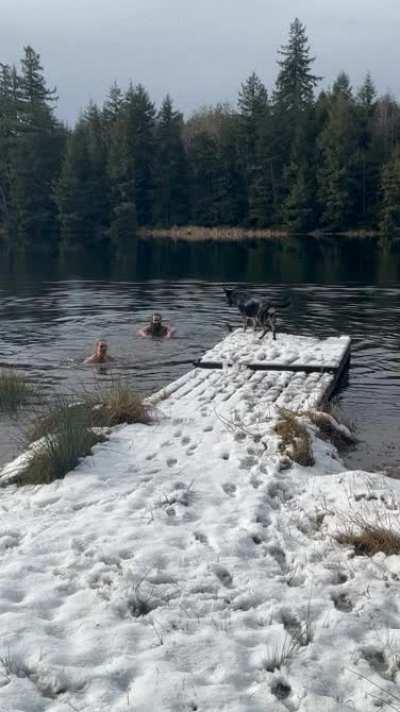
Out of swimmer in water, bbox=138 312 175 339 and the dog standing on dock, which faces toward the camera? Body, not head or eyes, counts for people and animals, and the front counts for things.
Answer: the swimmer in water

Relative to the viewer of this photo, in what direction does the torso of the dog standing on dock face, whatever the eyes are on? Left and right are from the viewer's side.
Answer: facing away from the viewer and to the left of the viewer

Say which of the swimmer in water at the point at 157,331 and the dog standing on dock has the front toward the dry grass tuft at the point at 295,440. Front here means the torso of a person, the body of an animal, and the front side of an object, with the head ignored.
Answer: the swimmer in water

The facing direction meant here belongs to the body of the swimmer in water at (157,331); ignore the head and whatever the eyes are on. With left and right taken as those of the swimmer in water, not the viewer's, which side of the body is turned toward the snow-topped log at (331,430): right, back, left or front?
front

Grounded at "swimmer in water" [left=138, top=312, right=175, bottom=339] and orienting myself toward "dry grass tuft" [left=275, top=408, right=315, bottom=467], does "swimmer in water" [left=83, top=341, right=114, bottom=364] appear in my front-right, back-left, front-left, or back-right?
front-right

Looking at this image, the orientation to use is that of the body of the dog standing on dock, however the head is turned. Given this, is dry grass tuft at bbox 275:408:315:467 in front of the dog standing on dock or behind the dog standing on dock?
behind

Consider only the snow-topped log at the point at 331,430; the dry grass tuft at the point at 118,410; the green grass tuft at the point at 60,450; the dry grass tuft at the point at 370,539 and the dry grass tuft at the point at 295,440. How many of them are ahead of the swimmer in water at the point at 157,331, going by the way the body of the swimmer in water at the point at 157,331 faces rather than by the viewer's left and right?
5

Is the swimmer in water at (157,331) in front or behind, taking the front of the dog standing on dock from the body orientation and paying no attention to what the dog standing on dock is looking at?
in front

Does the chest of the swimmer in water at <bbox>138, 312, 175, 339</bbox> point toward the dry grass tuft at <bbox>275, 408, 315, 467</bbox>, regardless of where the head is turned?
yes

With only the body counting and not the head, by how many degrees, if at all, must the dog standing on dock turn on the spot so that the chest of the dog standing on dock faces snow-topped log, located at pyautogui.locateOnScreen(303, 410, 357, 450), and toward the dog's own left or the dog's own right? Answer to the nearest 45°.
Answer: approximately 135° to the dog's own left

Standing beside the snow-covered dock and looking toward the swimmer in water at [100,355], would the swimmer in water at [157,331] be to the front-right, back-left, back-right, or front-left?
front-right

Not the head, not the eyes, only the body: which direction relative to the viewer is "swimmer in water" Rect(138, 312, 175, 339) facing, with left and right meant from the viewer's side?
facing the viewer

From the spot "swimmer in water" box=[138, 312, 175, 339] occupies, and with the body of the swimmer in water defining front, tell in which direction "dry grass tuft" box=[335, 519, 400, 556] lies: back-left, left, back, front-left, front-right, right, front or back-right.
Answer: front

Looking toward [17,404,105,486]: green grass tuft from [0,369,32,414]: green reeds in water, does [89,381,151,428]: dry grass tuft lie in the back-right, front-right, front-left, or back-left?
front-left

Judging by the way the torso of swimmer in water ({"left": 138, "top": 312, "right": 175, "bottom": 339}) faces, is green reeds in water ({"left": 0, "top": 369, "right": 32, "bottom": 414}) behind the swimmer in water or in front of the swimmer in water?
in front

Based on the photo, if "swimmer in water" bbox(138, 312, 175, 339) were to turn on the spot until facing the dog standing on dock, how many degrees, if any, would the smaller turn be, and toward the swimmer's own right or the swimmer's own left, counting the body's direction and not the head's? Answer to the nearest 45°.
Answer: approximately 45° to the swimmer's own left

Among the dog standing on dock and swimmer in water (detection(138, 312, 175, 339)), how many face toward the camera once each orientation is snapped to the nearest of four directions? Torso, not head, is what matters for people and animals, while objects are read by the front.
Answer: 1

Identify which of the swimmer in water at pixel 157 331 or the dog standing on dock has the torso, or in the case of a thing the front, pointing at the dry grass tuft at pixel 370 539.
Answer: the swimmer in water

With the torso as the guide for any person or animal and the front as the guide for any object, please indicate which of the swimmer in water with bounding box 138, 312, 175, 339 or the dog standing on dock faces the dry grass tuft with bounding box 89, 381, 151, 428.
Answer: the swimmer in water
